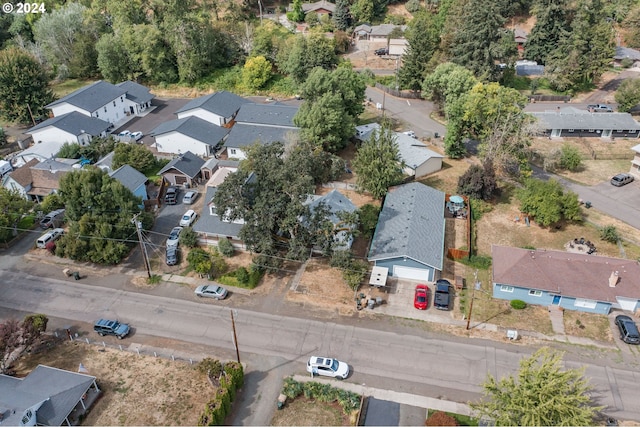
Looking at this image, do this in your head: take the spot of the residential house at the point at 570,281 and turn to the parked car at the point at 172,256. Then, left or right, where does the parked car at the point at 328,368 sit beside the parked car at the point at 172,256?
left

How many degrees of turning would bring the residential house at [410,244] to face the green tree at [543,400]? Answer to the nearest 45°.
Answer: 0° — it already faces it

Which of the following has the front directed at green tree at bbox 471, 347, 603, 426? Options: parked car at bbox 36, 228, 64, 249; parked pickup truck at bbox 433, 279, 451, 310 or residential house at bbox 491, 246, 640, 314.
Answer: the residential house

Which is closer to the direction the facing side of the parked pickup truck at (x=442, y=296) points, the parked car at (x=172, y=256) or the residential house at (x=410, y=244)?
the residential house

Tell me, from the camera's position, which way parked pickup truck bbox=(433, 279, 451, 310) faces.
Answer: facing away from the viewer

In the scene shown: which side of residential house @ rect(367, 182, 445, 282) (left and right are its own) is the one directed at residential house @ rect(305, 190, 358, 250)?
right
